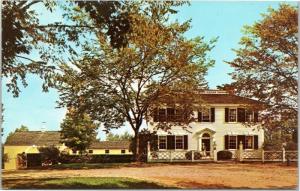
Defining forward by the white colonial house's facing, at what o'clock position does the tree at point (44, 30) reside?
The tree is roughly at 2 o'clock from the white colonial house.

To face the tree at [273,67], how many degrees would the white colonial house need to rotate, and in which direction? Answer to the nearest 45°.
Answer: approximately 90° to its left

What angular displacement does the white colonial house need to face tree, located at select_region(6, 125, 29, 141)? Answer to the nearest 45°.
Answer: approximately 90° to its right

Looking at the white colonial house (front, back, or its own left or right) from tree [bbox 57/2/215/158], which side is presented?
right

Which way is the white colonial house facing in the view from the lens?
facing the viewer
